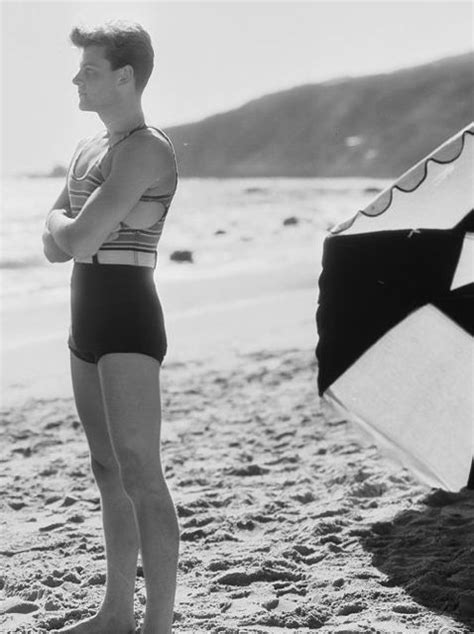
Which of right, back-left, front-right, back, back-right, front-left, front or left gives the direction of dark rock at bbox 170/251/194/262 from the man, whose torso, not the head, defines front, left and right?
back-right

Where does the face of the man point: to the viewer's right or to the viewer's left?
to the viewer's left

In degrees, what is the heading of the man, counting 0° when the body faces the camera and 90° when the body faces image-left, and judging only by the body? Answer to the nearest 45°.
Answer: approximately 45°

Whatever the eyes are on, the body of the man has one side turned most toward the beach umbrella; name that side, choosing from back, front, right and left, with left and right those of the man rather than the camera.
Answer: back
